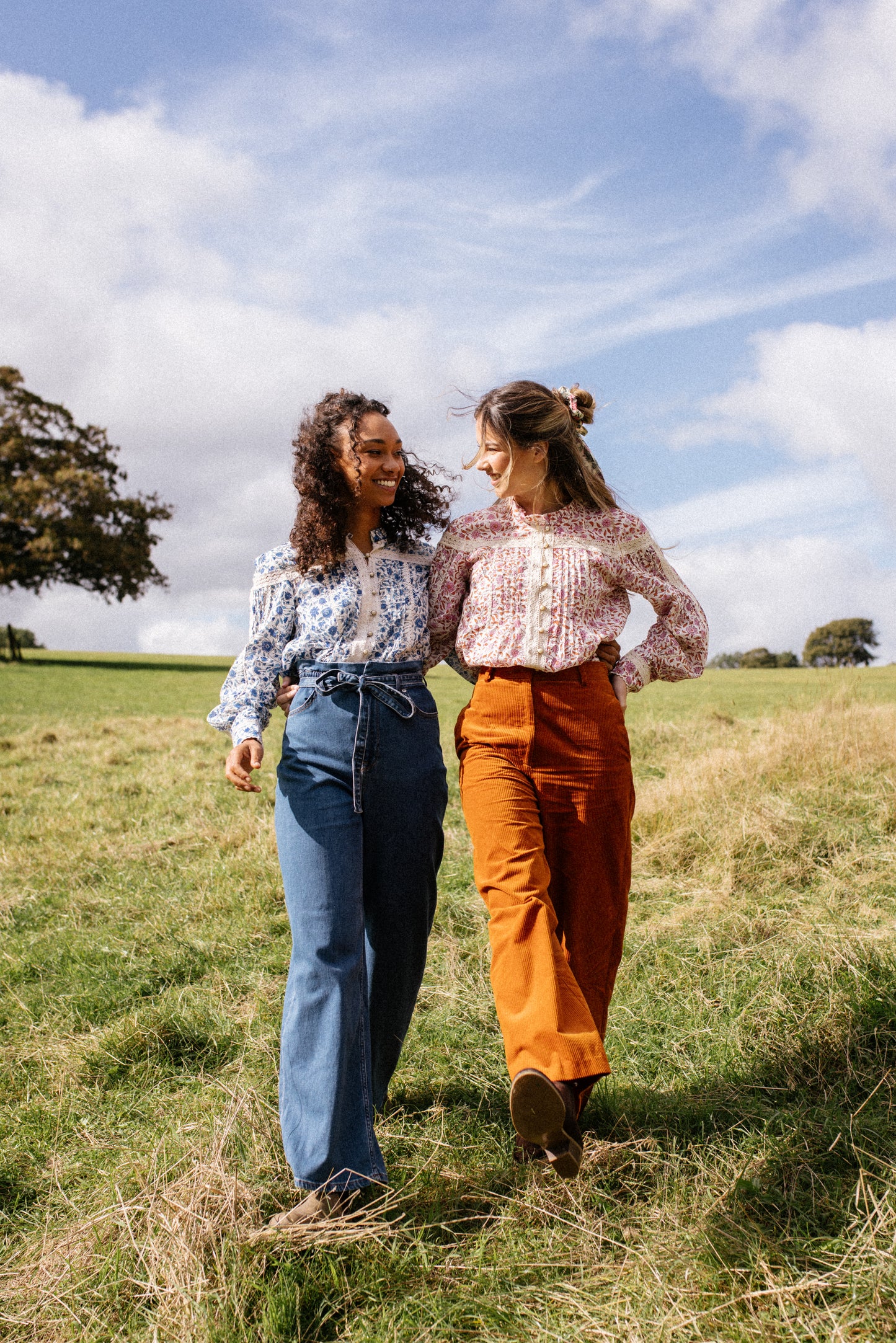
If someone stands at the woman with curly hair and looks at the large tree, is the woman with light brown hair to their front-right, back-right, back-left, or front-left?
back-right

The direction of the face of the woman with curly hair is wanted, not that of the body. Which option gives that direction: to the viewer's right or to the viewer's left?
to the viewer's right

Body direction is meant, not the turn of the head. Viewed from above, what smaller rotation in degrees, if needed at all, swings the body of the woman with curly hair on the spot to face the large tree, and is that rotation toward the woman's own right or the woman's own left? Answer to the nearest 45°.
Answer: approximately 180°

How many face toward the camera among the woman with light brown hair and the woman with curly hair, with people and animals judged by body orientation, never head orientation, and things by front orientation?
2

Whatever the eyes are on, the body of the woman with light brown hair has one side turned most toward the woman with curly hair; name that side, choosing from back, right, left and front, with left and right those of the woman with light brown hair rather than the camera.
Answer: right

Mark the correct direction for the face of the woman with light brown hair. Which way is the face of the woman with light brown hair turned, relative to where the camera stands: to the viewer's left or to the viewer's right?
to the viewer's left

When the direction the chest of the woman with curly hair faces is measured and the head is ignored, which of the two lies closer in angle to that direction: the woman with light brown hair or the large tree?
the woman with light brown hair

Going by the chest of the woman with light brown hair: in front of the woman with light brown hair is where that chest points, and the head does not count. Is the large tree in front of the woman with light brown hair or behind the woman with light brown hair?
behind

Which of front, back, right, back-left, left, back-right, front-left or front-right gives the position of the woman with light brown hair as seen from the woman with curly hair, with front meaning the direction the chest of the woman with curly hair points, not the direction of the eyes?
left
